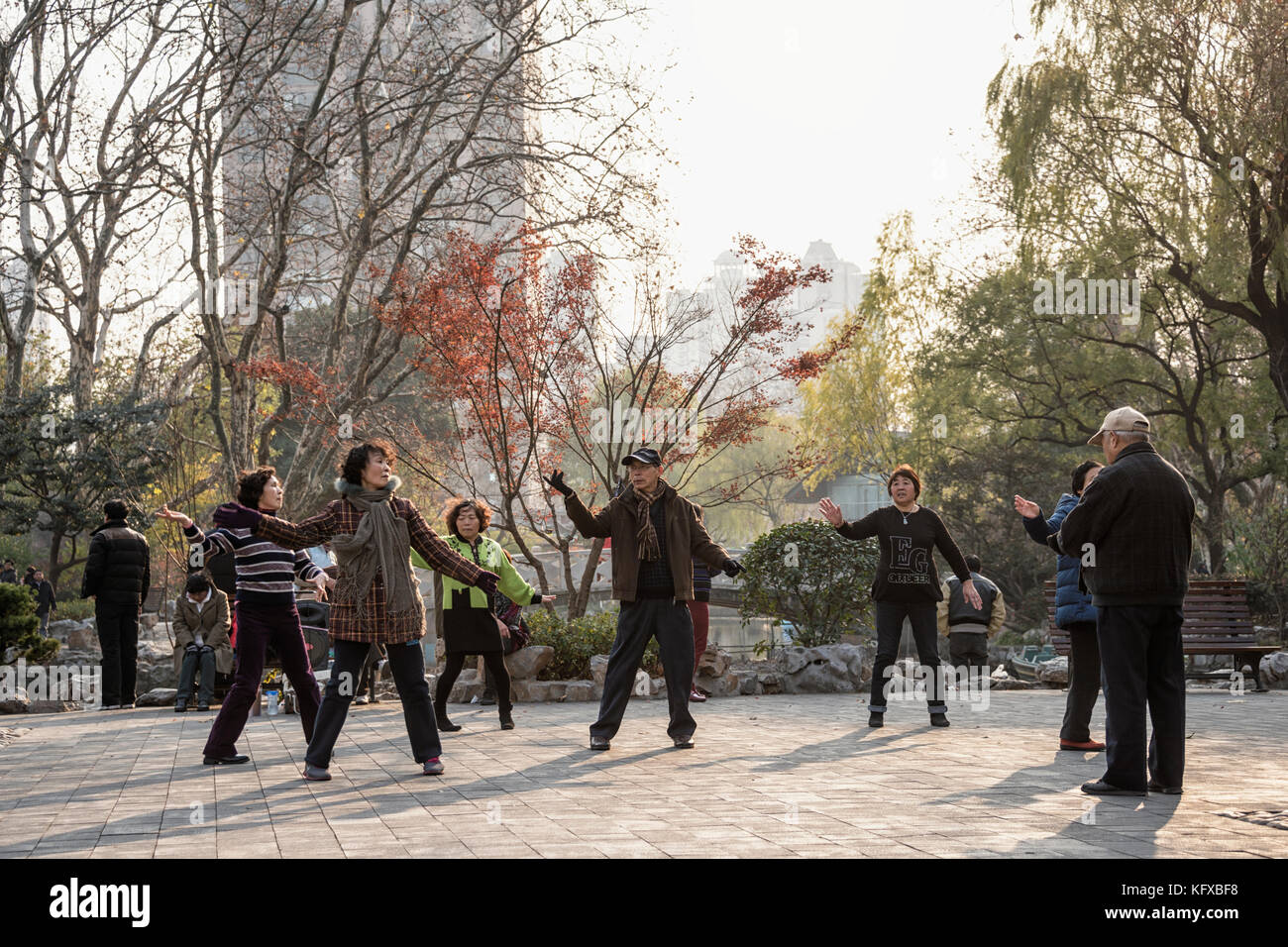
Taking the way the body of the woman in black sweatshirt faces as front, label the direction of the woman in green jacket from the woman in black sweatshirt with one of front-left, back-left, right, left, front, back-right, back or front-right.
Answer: right

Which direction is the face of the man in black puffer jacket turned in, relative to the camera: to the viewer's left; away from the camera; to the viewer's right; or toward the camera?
away from the camera

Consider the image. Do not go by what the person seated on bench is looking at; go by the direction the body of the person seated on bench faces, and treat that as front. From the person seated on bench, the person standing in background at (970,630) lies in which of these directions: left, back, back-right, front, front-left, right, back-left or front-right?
left

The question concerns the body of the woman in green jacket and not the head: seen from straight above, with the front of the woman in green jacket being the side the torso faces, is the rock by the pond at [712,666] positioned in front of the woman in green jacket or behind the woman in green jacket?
behind

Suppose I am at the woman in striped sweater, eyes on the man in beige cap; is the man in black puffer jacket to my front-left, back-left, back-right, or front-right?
back-left
